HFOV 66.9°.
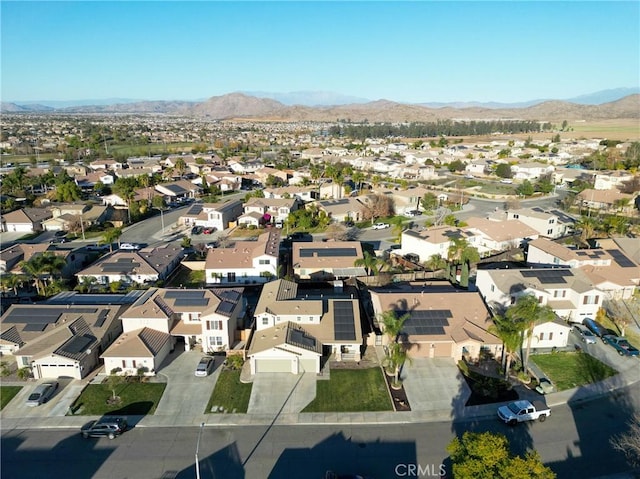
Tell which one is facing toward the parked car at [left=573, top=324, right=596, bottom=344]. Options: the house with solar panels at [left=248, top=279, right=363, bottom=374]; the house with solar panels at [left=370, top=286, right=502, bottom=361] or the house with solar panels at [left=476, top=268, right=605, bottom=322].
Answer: the house with solar panels at [left=476, top=268, right=605, bottom=322]

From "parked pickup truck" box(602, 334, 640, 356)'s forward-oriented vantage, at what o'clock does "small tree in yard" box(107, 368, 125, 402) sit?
The small tree in yard is roughly at 9 o'clock from the parked pickup truck.

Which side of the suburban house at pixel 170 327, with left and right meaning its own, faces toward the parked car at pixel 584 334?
left

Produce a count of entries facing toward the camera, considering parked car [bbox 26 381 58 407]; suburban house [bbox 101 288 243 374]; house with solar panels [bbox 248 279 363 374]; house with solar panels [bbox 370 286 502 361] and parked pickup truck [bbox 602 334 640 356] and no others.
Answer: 3

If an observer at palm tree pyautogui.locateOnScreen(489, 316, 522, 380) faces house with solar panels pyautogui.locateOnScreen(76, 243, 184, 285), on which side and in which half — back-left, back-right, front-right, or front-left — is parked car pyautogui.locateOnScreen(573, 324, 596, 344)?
back-right

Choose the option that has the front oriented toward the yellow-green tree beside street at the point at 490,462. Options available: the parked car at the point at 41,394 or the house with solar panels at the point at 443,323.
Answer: the house with solar panels

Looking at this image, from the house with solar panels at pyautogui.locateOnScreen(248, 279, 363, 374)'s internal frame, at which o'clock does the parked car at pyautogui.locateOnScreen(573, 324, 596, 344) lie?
The parked car is roughly at 9 o'clock from the house with solar panels.

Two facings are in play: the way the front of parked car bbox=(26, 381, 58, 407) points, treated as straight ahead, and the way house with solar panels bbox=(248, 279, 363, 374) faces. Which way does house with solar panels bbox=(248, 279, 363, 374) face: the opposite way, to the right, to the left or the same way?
the opposite way

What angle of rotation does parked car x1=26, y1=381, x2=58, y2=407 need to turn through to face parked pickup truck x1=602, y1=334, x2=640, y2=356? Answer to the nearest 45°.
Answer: approximately 90° to its right

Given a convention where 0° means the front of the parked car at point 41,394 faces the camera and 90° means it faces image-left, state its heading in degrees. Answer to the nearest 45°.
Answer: approximately 225°

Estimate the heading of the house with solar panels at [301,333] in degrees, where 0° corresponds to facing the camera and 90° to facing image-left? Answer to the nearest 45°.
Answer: approximately 0°

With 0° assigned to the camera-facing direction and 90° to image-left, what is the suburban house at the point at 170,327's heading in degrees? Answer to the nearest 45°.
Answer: approximately 0°

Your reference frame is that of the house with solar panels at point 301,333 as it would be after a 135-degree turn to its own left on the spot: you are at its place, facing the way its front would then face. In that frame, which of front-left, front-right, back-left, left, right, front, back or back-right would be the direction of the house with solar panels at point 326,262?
front-left
